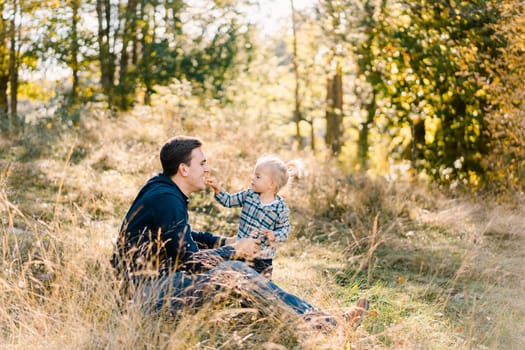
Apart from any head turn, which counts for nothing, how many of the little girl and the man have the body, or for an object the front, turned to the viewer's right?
1

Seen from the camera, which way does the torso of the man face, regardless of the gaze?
to the viewer's right

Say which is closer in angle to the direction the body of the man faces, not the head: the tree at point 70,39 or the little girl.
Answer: the little girl

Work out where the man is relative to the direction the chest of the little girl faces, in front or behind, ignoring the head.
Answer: in front

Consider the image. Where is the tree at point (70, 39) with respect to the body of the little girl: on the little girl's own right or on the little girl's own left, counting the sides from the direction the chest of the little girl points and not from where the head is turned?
on the little girl's own right

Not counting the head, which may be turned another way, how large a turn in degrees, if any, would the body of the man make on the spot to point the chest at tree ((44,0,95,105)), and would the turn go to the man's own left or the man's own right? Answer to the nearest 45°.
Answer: approximately 90° to the man's own left

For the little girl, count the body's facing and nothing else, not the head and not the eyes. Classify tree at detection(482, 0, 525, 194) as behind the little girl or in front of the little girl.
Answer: behind

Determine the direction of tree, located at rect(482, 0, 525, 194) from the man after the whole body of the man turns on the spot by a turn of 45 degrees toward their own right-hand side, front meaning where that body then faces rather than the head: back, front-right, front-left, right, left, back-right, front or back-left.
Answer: left

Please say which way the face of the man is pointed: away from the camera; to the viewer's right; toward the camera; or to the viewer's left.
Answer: to the viewer's right

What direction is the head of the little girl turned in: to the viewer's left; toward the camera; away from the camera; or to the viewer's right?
to the viewer's left
